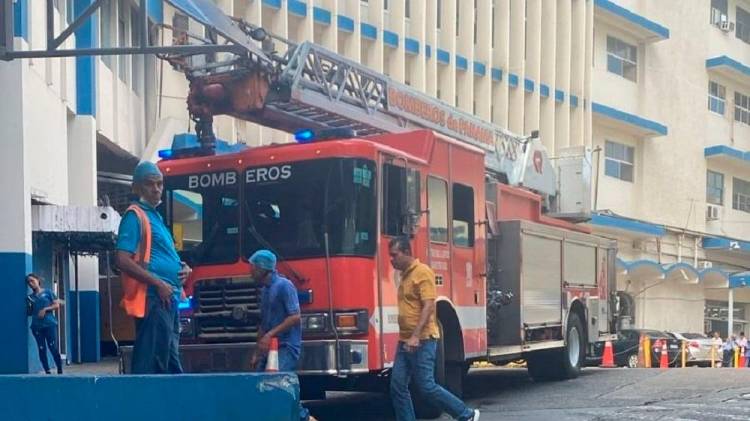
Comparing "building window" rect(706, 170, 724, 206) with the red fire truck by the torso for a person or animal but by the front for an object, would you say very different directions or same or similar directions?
same or similar directions

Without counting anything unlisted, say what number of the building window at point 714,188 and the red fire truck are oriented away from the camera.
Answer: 0

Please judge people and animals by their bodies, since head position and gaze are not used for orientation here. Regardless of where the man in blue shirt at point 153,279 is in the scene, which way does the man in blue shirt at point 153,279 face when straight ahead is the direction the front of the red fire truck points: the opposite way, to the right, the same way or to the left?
to the left

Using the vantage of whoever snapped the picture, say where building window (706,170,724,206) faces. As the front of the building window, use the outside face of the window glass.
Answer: facing the viewer and to the left of the viewer

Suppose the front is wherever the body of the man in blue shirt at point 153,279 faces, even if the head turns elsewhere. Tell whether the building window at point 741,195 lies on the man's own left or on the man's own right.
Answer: on the man's own left

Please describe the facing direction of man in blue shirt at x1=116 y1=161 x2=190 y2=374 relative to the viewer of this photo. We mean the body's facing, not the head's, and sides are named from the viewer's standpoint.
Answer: facing the viewer and to the right of the viewer

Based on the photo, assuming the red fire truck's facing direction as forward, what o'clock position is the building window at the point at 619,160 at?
The building window is roughly at 5 o'clock from the red fire truck.

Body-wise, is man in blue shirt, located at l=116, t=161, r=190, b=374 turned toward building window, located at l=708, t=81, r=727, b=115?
no

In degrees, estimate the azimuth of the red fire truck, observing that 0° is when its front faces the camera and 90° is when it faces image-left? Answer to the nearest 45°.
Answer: approximately 45°

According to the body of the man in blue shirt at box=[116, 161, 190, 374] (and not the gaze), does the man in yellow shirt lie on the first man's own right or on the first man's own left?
on the first man's own left

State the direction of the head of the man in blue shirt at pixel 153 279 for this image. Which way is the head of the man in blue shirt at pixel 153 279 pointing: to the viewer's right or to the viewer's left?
to the viewer's right

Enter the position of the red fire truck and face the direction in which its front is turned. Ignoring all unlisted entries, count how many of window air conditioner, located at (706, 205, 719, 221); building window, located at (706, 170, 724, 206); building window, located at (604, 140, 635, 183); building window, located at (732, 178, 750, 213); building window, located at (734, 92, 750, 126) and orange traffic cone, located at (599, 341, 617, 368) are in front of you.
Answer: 0

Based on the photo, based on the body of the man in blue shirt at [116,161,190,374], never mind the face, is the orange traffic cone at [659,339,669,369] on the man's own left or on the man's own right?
on the man's own left
